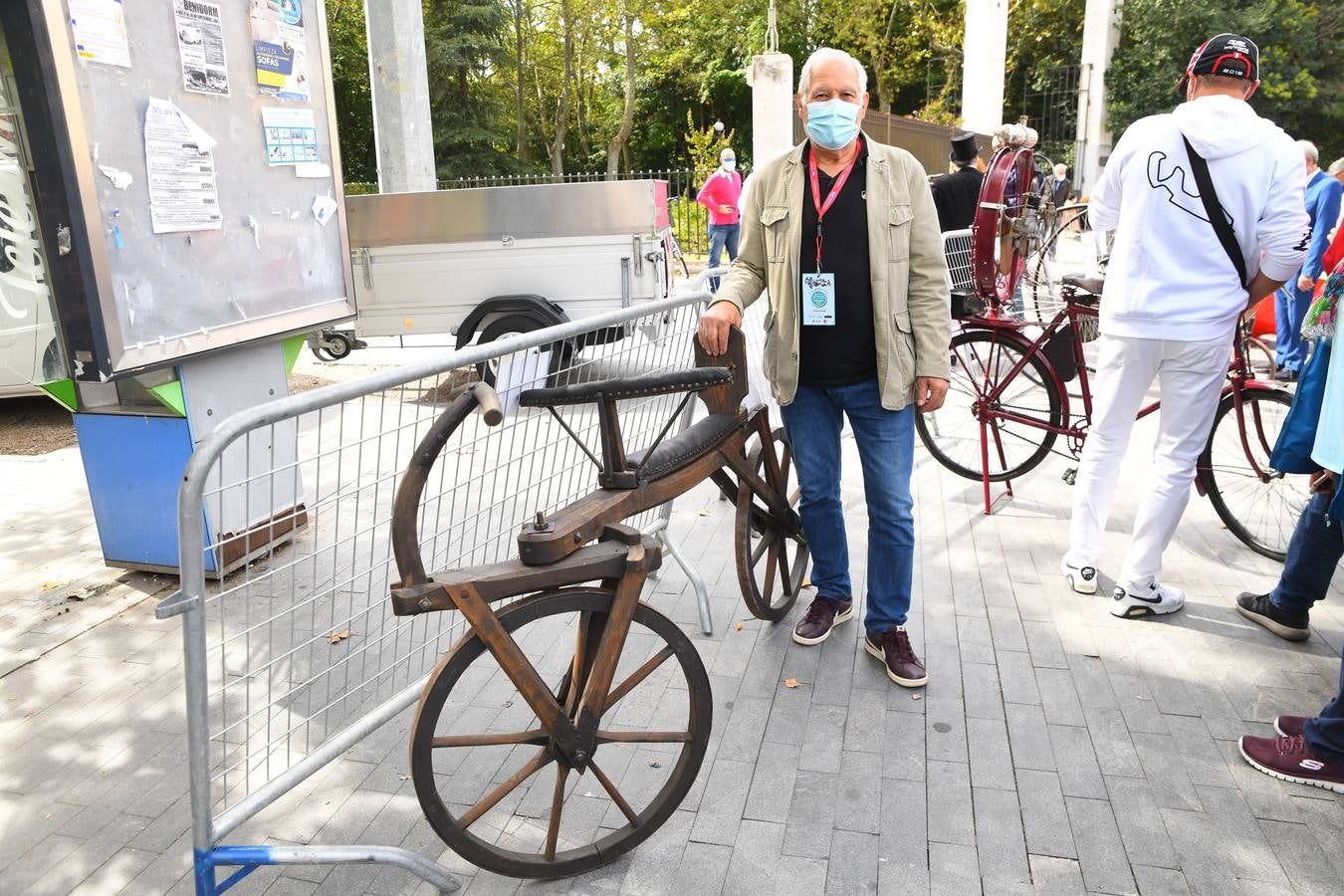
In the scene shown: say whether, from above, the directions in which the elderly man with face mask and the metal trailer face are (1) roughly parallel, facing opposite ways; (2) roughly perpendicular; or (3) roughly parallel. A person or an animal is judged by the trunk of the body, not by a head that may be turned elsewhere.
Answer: roughly perpendicular

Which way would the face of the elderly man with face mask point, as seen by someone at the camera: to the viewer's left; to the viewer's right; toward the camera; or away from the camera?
toward the camera

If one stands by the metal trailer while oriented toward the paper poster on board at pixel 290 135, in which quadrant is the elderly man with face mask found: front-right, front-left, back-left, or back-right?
front-left

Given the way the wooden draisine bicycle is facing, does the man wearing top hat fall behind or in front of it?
behind

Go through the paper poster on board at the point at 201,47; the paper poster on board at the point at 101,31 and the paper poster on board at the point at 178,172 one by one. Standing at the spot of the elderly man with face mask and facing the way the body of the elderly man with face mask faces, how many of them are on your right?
3

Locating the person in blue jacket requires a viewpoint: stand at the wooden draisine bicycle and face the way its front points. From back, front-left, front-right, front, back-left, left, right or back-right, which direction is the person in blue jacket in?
back

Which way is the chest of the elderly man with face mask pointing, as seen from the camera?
toward the camera

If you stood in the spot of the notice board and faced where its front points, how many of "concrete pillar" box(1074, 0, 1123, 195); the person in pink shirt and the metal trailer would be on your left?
3

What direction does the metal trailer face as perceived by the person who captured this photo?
facing to the left of the viewer

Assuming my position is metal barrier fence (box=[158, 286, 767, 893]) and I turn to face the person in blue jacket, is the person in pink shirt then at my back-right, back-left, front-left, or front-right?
front-left

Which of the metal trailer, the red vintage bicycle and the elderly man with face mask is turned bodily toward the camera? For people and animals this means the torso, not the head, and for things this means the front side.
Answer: the elderly man with face mask

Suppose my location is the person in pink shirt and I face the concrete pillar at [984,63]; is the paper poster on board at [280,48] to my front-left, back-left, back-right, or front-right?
back-right

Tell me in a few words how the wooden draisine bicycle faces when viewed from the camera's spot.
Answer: facing the viewer and to the left of the viewer

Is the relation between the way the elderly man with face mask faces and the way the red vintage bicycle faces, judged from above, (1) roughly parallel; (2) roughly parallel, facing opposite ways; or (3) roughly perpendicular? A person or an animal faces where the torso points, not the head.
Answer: roughly perpendicular
